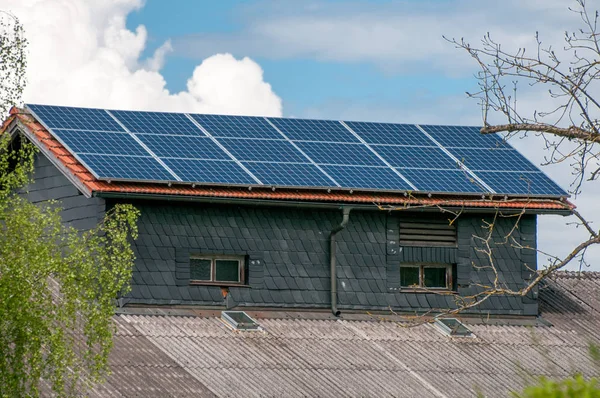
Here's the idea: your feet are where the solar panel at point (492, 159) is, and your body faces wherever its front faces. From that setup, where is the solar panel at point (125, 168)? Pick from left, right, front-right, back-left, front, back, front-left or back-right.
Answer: front-right

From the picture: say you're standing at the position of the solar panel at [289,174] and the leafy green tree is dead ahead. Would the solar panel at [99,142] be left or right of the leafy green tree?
right

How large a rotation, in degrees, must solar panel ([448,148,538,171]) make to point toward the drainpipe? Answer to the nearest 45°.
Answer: approximately 45° to its right

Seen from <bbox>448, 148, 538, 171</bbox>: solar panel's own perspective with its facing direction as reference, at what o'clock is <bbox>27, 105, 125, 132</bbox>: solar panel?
<bbox>27, 105, 125, 132</bbox>: solar panel is roughly at 2 o'clock from <bbox>448, 148, 538, 171</bbox>: solar panel.

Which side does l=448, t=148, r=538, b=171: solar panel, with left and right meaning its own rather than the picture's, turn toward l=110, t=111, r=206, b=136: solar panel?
right

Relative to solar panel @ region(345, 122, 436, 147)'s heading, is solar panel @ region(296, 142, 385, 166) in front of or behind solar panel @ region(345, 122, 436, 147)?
in front

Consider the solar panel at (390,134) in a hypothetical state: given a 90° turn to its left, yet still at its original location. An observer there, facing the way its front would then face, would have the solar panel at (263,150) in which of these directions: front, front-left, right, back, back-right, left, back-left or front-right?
back-right

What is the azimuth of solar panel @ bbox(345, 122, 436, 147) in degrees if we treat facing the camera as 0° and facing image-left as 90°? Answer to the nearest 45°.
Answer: approximately 0°

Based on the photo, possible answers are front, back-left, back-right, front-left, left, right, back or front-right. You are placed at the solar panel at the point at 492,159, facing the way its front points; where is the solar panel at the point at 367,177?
front-right

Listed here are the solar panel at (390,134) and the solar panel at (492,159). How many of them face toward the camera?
2

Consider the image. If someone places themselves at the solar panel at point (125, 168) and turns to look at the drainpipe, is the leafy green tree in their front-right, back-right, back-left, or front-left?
back-right

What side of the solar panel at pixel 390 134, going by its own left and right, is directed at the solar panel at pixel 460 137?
left
